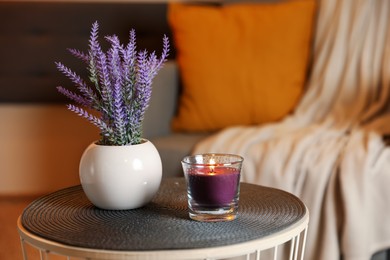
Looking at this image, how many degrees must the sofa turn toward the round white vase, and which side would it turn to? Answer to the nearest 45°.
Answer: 0° — it already faces it

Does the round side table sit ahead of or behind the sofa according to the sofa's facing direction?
ahead

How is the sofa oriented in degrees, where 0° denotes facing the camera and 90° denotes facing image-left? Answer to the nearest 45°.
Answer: approximately 0°
